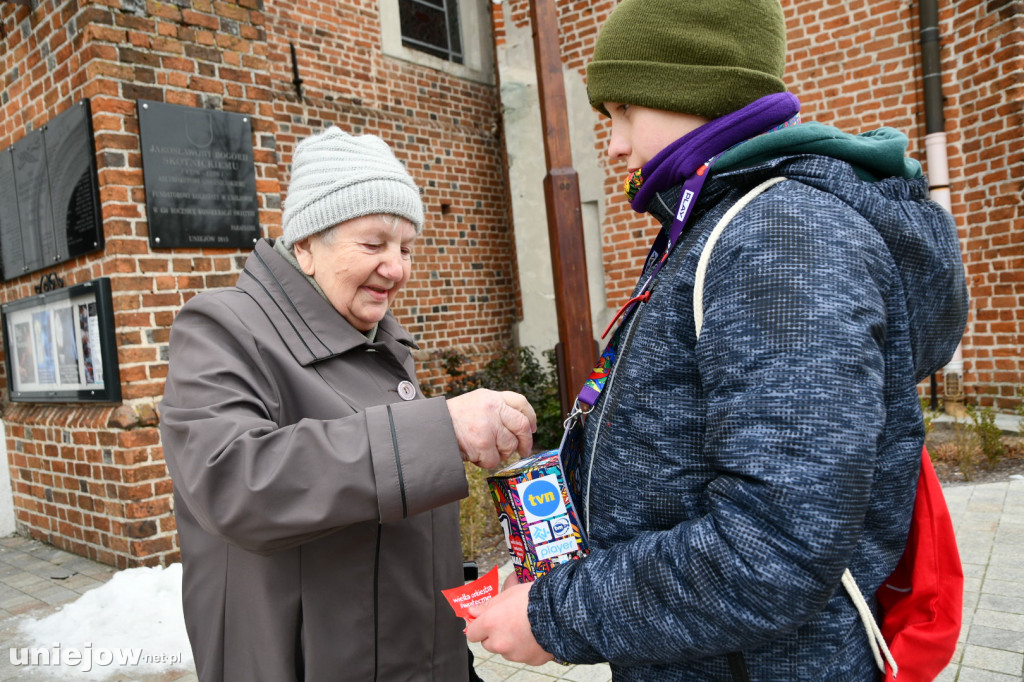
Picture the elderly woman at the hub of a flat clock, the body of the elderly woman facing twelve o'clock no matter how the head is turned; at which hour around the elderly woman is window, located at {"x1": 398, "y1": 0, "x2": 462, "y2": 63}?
The window is roughly at 8 o'clock from the elderly woman.

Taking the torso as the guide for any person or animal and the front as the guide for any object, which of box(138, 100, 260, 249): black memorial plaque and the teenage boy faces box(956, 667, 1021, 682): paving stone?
the black memorial plaque

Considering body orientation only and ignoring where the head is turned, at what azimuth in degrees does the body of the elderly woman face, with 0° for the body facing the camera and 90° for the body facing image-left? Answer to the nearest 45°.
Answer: approximately 315°

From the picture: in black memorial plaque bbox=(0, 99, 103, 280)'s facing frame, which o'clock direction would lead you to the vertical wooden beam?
The vertical wooden beam is roughly at 9 o'clock from the black memorial plaque.

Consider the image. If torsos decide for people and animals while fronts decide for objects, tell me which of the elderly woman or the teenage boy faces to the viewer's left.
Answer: the teenage boy

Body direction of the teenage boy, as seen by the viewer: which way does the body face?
to the viewer's left

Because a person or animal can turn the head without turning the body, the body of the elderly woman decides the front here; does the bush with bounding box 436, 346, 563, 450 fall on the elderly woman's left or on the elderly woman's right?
on the elderly woman's left

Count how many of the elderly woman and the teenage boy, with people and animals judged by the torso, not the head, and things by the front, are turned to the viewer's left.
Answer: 1

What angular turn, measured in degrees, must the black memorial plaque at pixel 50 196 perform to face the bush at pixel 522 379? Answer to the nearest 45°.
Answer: approximately 135° to its left

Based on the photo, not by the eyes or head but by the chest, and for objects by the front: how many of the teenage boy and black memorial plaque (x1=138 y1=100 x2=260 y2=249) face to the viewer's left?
1

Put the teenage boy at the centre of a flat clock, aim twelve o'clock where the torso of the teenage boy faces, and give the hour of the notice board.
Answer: The notice board is roughly at 1 o'clock from the teenage boy.

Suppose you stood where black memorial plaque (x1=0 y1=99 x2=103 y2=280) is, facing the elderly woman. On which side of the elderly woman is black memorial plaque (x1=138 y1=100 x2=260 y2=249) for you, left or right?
left
